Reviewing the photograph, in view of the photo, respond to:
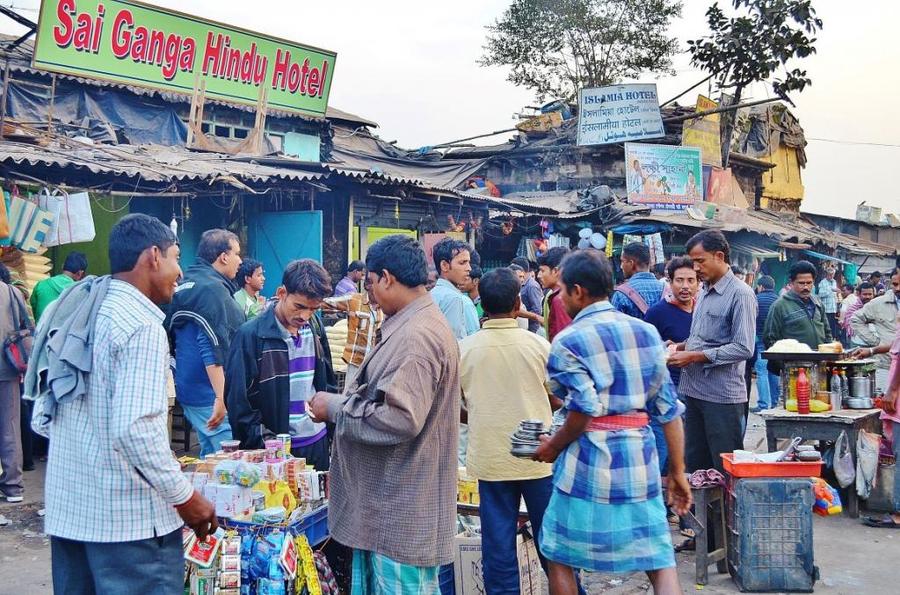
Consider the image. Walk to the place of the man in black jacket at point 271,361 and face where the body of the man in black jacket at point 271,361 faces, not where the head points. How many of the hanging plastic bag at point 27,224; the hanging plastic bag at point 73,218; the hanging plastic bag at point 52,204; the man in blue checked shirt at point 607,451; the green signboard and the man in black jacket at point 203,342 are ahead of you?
1

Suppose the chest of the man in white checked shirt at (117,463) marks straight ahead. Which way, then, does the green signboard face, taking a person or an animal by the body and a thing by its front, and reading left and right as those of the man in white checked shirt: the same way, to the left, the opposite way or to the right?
to the right

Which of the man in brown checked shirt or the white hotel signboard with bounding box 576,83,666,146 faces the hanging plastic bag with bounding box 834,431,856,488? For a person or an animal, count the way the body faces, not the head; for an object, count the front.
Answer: the white hotel signboard

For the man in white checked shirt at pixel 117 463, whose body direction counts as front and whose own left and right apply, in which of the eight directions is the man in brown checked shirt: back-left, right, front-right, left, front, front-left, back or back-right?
front-right

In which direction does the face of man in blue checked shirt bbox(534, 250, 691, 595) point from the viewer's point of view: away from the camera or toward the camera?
away from the camera

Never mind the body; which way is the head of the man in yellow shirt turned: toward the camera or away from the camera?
away from the camera

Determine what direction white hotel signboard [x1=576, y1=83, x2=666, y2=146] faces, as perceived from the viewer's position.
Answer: facing the viewer

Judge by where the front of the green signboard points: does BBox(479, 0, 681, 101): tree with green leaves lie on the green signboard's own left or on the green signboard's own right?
on the green signboard's own left

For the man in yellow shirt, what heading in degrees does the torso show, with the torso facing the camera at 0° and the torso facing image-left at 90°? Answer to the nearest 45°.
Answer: approximately 180°

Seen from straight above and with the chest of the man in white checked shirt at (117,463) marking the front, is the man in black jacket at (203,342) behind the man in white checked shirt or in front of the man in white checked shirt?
in front

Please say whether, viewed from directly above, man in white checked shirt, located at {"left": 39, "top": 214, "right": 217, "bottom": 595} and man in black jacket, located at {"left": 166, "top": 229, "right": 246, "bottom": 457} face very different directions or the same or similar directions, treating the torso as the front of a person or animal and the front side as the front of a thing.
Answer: same or similar directions

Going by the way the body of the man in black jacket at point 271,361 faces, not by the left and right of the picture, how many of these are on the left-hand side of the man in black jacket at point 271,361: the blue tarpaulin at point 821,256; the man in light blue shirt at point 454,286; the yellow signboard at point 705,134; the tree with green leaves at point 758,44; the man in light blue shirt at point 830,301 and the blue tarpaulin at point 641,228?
6
